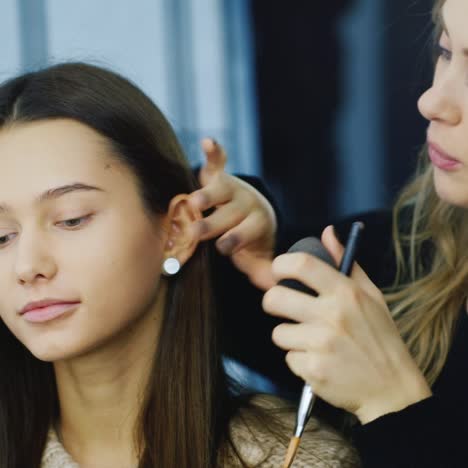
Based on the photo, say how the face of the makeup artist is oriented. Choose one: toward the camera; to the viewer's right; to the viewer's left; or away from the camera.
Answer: to the viewer's left

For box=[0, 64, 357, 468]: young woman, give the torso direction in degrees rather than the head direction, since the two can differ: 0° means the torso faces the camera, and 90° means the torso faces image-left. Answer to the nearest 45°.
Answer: approximately 45°
